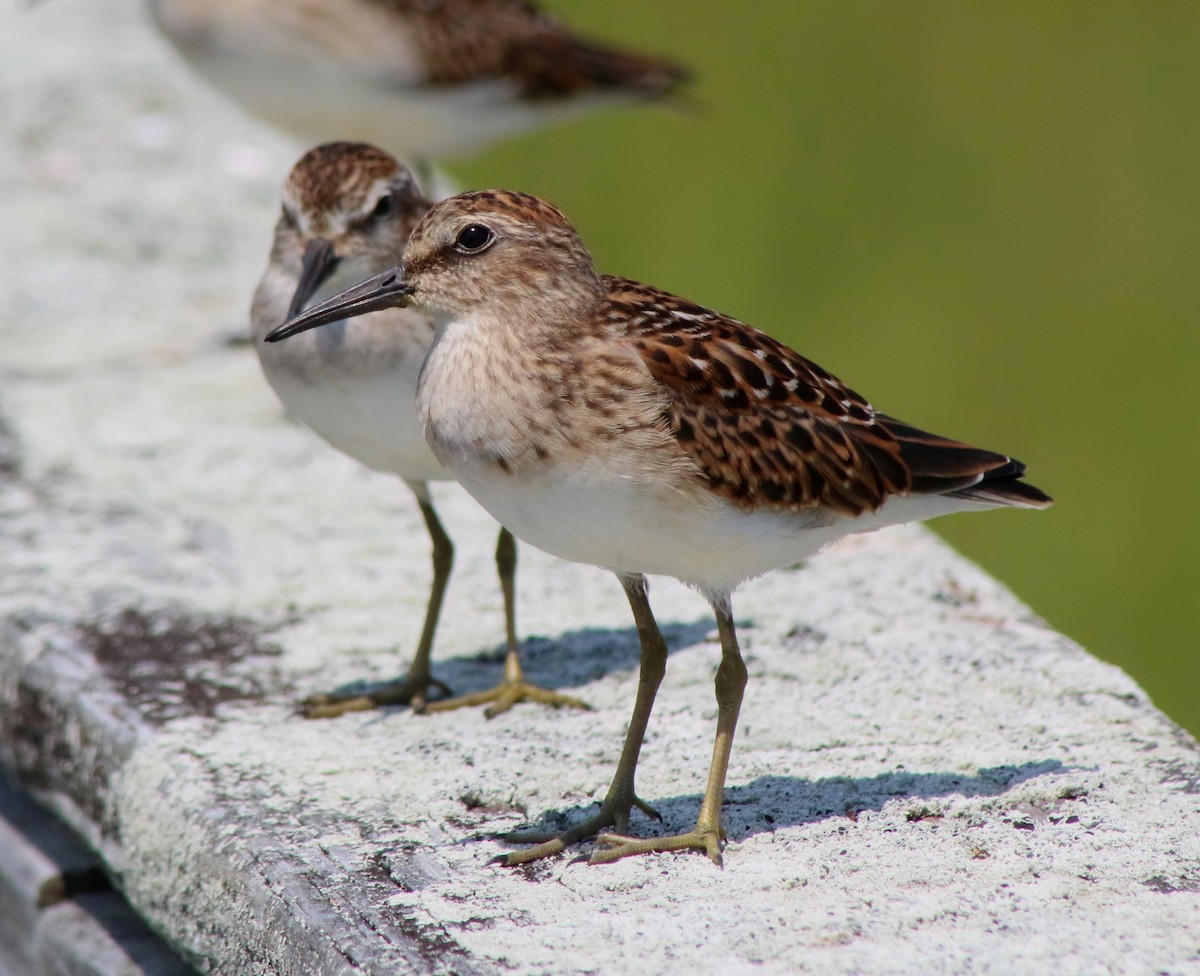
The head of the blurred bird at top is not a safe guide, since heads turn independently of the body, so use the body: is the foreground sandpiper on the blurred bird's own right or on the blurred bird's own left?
on the blurred bird's own left

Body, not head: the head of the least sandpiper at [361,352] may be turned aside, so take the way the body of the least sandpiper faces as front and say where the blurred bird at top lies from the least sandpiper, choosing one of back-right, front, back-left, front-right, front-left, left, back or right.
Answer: back-right

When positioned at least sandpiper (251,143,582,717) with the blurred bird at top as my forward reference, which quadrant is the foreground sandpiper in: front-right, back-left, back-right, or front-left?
back-right

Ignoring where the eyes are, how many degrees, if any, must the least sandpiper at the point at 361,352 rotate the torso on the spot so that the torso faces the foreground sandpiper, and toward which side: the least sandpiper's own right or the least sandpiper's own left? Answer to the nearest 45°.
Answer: approximately 90° to the least sandpiper's own left

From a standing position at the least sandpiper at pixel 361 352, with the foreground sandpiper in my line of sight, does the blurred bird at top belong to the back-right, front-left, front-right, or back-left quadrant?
back-left

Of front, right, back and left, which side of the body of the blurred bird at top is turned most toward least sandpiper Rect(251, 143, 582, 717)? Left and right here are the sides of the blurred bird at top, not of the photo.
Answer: left

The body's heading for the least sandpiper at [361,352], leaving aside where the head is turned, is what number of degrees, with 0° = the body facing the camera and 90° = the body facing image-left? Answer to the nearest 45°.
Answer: approximately 45°

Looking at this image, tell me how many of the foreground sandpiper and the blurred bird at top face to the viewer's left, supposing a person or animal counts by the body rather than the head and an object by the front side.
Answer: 2

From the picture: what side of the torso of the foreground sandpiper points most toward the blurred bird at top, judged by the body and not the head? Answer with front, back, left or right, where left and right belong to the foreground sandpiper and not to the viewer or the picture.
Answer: right

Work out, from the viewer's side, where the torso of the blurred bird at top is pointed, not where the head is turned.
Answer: to the viewer's left

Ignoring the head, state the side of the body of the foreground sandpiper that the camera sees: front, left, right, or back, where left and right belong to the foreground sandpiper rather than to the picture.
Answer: left
